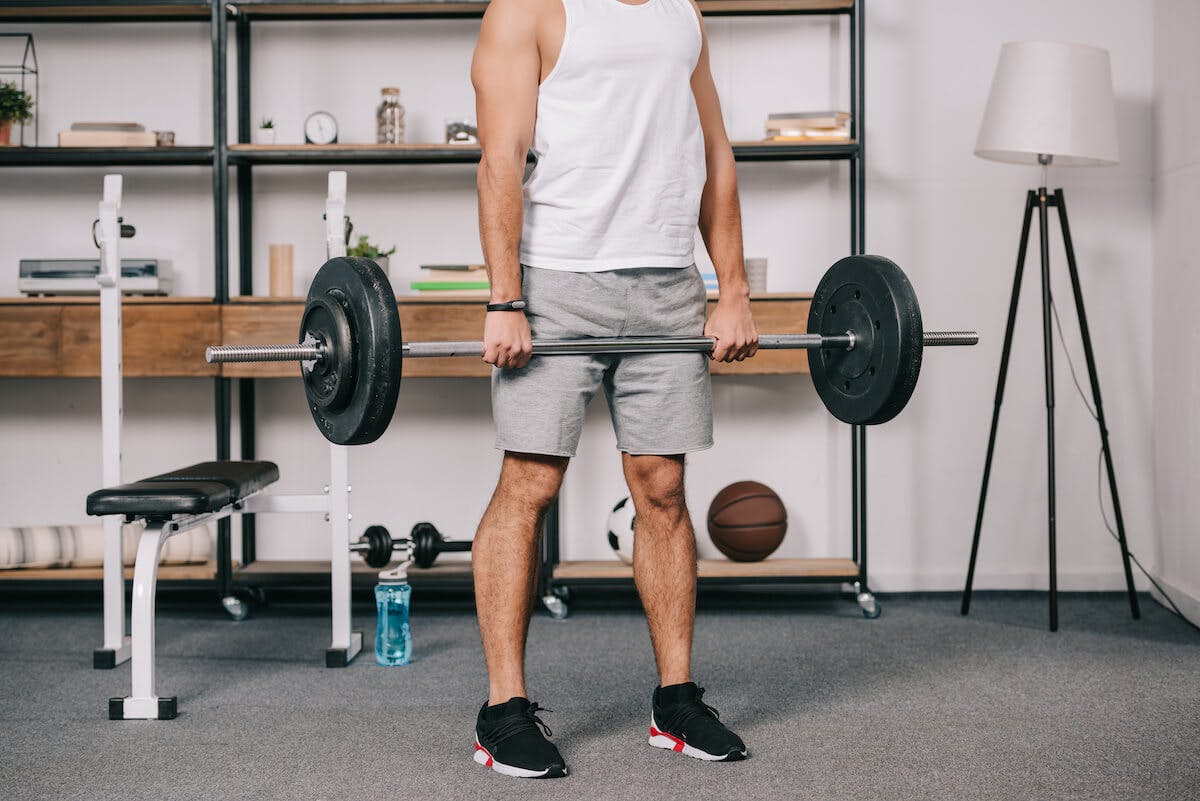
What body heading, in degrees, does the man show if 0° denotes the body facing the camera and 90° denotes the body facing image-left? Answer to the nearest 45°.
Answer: approximately 315°

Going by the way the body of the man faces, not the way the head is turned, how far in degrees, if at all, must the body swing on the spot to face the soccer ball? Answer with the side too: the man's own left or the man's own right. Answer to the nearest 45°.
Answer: approximately 135° to the man's own left

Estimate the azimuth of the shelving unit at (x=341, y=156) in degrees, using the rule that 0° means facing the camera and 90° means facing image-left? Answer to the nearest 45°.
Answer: approximately 0°

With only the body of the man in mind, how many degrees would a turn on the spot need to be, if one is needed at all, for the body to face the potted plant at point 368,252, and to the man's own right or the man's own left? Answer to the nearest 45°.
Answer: approximately 180°

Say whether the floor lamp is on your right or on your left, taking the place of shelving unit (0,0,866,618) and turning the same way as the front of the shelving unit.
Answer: on your left

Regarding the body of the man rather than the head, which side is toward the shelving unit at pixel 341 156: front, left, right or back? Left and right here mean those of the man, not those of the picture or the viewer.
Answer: back

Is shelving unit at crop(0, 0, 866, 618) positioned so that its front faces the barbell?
yes

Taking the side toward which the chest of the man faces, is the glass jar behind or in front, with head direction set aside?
behind

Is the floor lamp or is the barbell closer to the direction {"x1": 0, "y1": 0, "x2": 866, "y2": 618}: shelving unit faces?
the barbell
